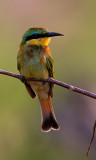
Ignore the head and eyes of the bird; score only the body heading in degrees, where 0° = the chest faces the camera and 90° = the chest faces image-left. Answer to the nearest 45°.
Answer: approximately 0°
